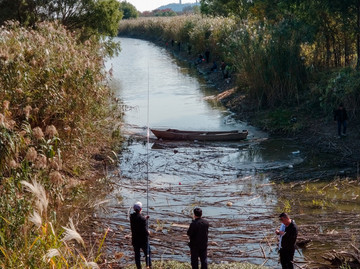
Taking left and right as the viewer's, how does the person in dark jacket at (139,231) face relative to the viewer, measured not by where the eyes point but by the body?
facing away from the viewer and to the right of the viewer

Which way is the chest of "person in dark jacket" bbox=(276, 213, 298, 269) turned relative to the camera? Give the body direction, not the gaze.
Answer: to the viewer's left

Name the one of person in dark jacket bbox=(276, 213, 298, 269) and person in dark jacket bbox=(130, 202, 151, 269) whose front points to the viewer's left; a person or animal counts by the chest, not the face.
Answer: person in dark jacket bbox=(276, 213, 298, 269)

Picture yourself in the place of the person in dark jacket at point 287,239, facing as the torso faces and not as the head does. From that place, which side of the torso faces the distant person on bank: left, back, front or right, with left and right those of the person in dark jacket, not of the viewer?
right

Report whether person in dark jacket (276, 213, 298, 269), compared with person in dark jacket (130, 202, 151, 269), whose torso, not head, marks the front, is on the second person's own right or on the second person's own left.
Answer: on the second person's own right

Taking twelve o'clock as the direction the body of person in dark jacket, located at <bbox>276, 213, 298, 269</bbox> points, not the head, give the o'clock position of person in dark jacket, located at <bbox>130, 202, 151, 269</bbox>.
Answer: person in dark jacket, located at <bbox>130, 202, 151, 269</bbox> is roughly at 12 o'clock from person in dark jacket, located at <bbox>276, 213, 298, 269</bbox>.

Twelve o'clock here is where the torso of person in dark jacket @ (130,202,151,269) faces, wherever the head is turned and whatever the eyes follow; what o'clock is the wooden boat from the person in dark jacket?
The wooden boat is roughly at 11 o'clock from the person in dark jacket.

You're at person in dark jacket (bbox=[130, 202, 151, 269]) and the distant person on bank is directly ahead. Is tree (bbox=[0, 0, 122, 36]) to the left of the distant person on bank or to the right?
left

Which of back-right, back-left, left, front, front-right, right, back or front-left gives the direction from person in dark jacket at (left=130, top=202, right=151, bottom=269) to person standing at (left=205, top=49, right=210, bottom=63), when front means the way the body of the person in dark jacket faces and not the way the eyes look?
front-left
